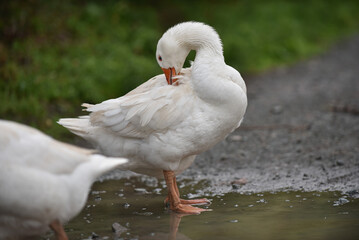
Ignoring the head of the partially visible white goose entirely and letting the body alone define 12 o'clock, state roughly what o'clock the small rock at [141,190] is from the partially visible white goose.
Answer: The small rock is roughly at 4 o'clock from the partially visible white goose.

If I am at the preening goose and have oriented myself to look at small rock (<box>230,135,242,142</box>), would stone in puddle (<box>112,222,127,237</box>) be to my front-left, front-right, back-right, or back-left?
back-left

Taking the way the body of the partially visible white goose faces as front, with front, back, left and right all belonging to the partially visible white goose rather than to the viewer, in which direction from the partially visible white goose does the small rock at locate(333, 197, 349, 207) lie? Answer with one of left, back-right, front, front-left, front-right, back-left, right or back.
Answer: back

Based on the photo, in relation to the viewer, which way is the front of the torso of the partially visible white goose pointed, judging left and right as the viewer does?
facing to the left of the viewer

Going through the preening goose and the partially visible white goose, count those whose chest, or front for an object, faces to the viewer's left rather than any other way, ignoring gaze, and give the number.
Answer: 1

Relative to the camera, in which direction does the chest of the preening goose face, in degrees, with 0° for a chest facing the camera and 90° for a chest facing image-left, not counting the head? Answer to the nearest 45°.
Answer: approximately 270°

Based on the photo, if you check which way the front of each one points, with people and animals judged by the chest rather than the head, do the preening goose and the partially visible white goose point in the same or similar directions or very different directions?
very different directions

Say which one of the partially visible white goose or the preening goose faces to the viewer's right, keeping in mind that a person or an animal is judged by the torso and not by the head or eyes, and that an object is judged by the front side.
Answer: the preening goose

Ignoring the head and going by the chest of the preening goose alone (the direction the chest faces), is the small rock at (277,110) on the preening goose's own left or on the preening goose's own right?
on the preening goose's own left

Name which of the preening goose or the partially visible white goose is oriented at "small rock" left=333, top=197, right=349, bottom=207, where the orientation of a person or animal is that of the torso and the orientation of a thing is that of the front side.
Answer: the preening goose
